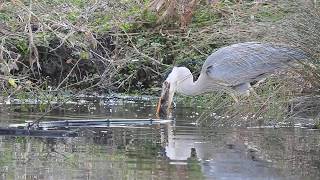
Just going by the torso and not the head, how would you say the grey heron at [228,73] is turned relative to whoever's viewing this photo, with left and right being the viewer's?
facing to the left of the viewer
